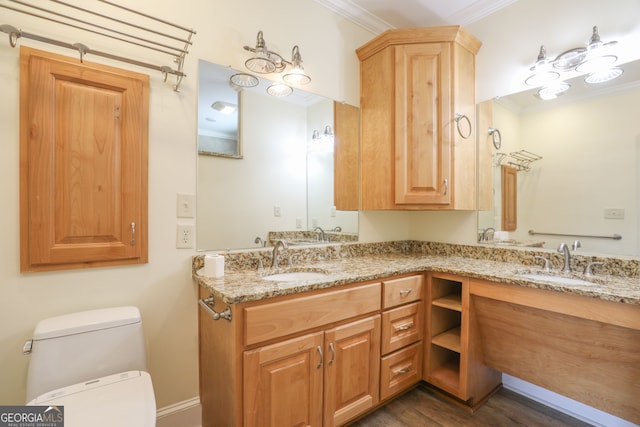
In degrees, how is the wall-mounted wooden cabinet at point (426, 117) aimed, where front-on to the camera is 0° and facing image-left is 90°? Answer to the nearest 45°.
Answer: approximately 0°

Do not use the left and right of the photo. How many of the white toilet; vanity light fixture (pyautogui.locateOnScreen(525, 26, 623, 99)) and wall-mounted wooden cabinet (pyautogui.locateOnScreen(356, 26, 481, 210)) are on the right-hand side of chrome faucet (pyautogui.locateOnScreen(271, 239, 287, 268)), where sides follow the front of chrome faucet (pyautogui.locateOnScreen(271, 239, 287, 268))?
1

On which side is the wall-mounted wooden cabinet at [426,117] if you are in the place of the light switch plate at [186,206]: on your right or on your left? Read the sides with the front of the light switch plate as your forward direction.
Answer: on your left

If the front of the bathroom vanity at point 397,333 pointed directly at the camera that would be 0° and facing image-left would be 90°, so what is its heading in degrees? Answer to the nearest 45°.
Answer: approximately 0°

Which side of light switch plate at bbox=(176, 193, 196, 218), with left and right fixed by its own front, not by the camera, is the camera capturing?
front

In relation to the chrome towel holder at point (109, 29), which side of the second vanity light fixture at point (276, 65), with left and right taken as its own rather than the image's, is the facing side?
right

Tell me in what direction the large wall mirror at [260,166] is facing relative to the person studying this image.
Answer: facing the viewer and to the right of the viewer
